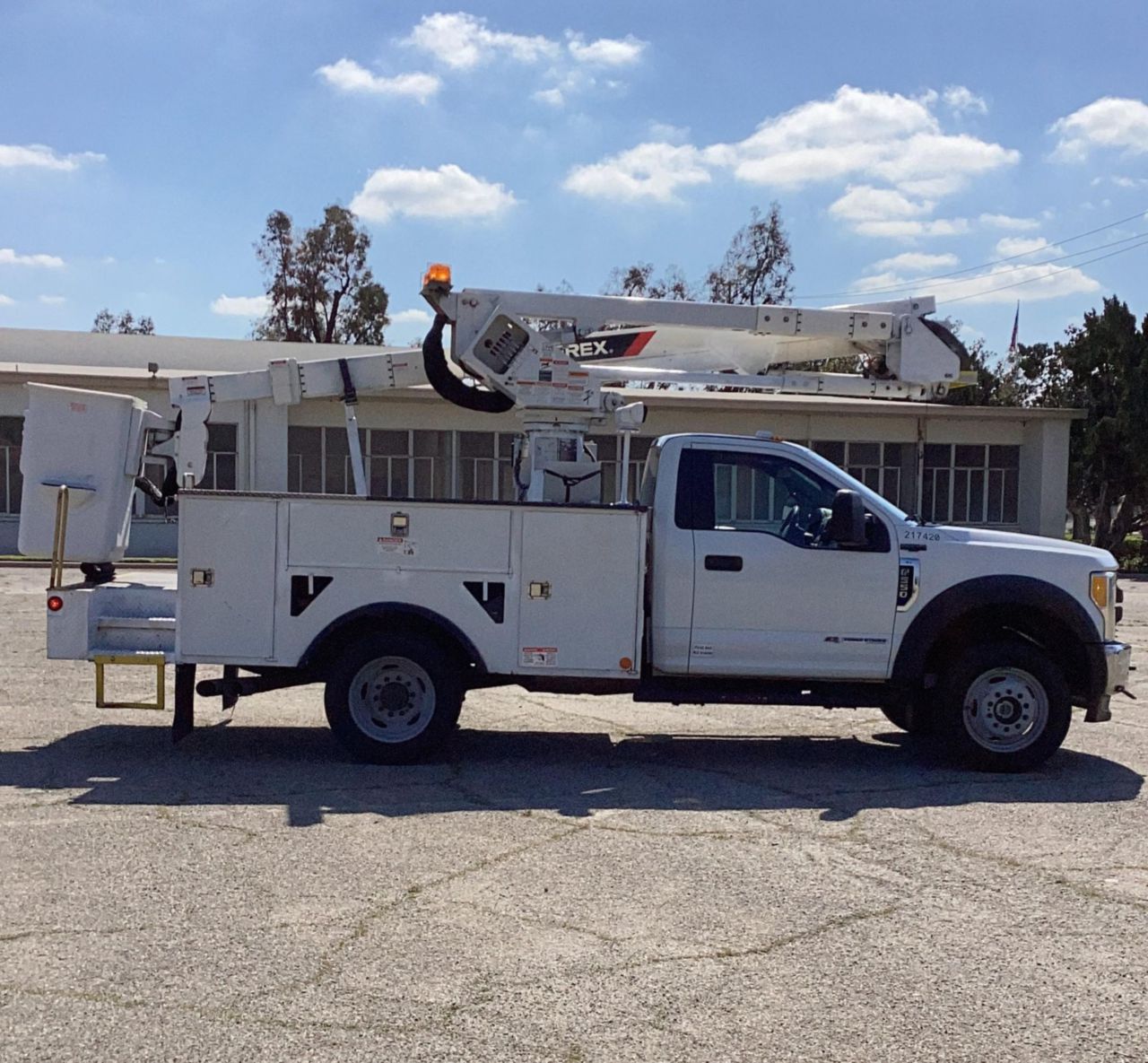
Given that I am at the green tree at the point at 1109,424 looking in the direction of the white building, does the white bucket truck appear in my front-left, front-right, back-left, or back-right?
front-left

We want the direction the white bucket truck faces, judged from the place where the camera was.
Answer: facing to the right of the viewer

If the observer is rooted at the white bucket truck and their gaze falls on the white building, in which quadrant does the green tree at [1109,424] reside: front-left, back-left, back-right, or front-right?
front-right

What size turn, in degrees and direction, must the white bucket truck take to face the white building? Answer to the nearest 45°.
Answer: approximately 90° to its left

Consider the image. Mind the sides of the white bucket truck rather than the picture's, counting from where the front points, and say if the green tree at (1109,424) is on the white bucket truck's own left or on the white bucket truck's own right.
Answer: on the white bucket truck's own left
